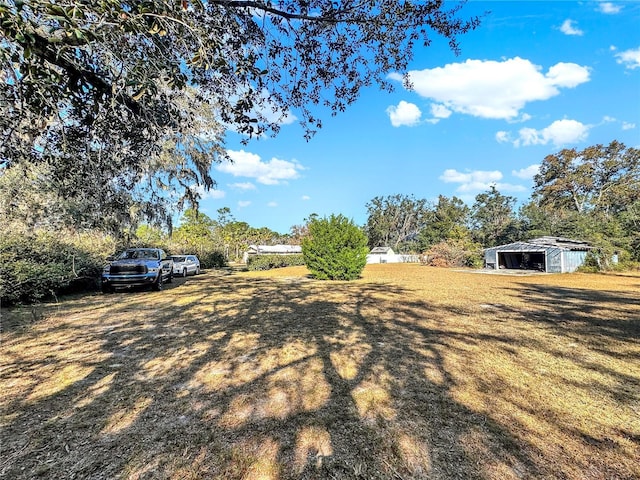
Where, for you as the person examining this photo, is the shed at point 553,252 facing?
facing the viewer and to the left of the viewer

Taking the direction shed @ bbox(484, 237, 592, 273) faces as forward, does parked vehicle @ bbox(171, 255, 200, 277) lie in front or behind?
in front

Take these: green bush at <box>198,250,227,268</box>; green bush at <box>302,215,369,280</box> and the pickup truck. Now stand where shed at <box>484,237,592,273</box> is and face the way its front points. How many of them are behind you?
0

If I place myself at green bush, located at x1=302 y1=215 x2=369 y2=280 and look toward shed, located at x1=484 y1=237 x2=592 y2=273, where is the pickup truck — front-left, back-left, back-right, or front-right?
back-right

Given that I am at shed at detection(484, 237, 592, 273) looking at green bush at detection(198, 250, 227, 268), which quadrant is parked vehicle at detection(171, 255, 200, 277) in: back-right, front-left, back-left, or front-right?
front-left

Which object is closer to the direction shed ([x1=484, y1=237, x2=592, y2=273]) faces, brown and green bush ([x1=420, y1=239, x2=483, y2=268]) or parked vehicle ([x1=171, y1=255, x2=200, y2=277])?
the parked vehicle

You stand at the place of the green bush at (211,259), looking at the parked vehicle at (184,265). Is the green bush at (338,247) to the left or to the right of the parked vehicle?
left

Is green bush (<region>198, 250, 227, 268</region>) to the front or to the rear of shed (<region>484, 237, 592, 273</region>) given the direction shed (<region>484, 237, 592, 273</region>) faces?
to the front

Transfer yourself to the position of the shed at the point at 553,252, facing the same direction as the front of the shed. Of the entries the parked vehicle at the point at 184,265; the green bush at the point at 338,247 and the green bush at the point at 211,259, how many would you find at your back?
0

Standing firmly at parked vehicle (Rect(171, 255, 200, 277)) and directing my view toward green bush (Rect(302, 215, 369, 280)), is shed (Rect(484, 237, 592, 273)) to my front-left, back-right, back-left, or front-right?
front-left

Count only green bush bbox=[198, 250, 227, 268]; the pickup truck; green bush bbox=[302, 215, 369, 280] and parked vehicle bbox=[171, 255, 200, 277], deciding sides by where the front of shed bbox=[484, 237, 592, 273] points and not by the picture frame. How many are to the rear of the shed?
0

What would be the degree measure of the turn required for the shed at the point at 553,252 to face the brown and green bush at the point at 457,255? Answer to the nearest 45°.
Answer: approximately 90° to its right

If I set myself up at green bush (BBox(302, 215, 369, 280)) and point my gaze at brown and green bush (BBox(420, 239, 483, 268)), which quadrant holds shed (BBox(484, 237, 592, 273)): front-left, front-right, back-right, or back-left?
front-right
